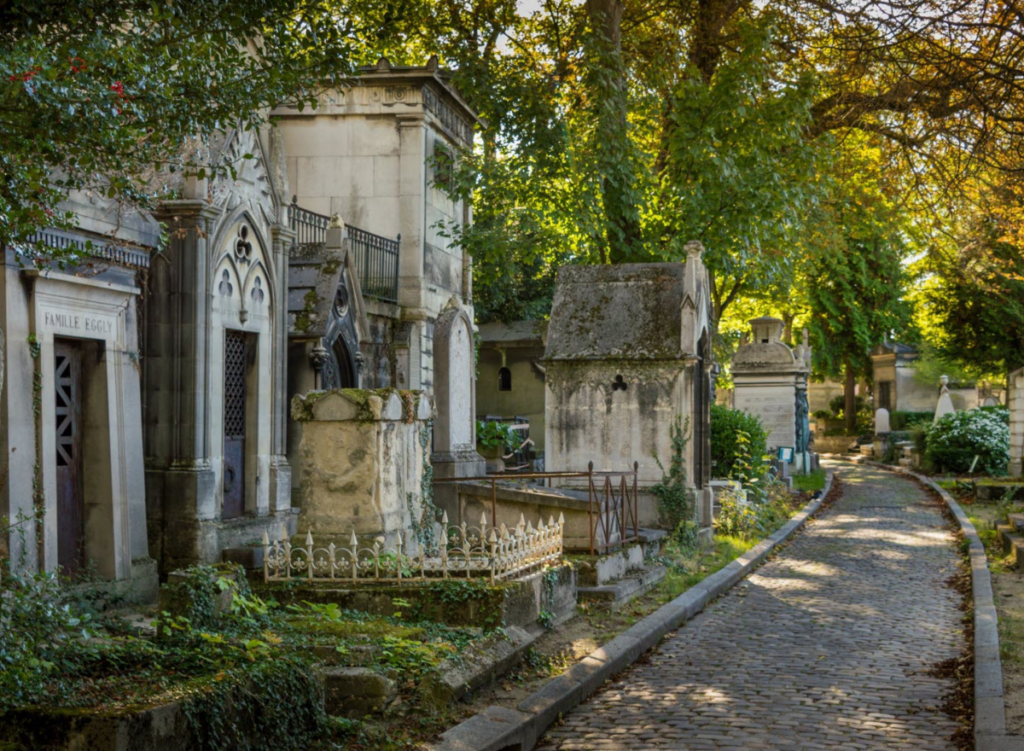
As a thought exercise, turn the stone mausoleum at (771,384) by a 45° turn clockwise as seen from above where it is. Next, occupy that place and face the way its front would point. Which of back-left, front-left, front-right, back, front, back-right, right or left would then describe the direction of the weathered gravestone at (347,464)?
front-right

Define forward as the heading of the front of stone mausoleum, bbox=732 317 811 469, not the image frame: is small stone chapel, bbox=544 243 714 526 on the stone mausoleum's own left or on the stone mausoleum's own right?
on the stone mausoleum's own right

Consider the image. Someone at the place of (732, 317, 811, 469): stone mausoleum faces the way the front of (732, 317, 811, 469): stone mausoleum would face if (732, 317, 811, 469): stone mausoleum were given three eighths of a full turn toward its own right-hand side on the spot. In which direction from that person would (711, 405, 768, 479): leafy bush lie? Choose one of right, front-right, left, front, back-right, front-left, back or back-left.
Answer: front-left

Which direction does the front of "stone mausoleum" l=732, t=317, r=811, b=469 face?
to the viewer's right

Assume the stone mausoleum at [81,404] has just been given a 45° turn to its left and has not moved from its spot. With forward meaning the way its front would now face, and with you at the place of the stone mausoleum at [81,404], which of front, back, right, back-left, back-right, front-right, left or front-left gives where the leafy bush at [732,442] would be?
front-left

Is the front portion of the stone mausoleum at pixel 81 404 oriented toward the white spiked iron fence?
yes

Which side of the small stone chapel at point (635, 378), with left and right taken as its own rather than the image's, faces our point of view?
right

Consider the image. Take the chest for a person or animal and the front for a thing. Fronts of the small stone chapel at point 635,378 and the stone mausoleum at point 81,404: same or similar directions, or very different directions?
same or similar directions

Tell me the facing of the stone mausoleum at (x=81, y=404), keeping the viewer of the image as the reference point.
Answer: facing the viewer and to the right of the viewer

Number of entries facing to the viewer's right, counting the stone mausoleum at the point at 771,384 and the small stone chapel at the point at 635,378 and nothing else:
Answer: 2

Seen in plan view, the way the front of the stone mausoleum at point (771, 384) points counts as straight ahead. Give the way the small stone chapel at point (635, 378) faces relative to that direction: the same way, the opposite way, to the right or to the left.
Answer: the same way

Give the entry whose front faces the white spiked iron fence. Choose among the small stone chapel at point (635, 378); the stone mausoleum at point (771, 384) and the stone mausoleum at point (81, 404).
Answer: the stone mausoleum at point (81, 404)

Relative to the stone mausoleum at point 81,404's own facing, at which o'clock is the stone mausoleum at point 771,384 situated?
the stone mausoleum at point 771,384 is roughly at 9 o'clock from the stone mausoleum at point 81,404.

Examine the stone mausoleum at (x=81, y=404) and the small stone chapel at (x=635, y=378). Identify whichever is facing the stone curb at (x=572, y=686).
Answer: the stone mausoleum
